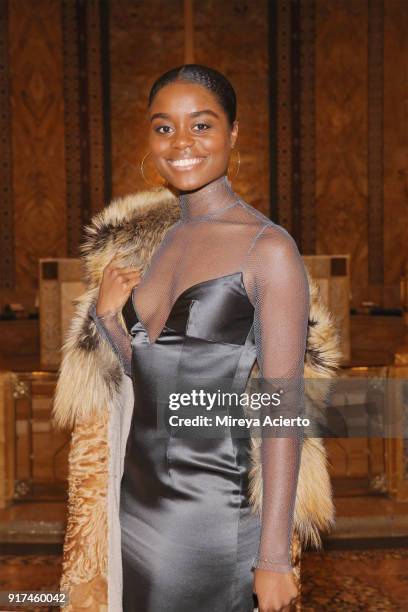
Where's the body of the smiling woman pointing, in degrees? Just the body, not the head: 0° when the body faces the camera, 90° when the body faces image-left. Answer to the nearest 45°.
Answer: approximately 45°
